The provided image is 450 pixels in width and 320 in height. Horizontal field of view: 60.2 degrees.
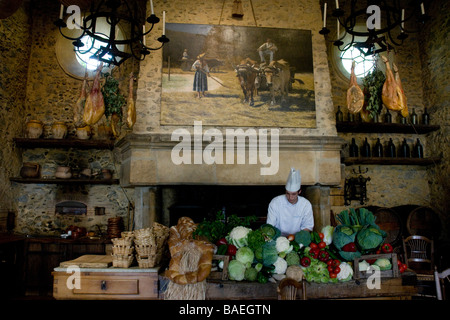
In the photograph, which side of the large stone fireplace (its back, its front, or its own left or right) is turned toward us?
front

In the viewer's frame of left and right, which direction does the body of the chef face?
facing the viewer

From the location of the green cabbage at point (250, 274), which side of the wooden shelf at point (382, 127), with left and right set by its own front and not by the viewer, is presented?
front

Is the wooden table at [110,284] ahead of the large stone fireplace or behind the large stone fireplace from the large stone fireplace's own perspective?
ahead

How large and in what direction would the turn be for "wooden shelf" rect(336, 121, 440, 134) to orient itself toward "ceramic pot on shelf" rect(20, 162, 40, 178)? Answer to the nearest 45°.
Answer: approximately 45° to its right

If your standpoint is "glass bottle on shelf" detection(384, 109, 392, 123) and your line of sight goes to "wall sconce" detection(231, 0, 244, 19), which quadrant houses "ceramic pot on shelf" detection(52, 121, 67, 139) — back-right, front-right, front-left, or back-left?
front-right

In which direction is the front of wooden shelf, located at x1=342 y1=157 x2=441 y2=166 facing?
toward the camera

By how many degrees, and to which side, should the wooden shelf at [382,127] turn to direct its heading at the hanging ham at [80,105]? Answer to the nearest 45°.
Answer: approximately 45° to its right

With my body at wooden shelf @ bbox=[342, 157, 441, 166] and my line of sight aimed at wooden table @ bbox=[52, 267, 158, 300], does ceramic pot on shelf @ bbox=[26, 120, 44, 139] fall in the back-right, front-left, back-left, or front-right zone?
front-right

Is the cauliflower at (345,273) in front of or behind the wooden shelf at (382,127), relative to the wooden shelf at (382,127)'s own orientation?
in front

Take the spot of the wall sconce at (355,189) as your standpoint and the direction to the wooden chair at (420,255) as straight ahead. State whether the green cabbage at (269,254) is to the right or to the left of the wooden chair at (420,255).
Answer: right

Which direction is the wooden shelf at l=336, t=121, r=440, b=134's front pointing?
toward the camera
